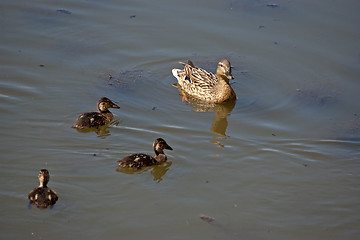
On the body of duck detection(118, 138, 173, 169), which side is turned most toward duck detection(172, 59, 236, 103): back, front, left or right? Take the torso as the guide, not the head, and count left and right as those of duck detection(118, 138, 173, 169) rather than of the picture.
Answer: left

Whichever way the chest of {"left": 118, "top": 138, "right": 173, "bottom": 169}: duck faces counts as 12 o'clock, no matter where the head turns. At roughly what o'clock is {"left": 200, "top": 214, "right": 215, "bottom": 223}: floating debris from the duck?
The floating debris is roughly at 2 o'clock from the duck.

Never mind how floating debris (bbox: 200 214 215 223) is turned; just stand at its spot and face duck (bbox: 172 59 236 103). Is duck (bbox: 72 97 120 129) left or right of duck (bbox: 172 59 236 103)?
left

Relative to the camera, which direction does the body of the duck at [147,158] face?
to the viewer's right

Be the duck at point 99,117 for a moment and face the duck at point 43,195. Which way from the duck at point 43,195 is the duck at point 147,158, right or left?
left

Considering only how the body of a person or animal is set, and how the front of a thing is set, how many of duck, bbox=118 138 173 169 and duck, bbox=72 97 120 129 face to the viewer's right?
2

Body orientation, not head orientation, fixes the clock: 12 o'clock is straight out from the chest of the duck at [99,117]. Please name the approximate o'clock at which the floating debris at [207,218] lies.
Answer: The floating debris is roughly at 2 o'clock from the duck.

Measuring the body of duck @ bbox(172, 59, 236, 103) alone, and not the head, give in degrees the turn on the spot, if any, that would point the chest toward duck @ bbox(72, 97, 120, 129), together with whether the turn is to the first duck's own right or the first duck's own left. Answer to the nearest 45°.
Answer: approximately 90° to the first duck's own right

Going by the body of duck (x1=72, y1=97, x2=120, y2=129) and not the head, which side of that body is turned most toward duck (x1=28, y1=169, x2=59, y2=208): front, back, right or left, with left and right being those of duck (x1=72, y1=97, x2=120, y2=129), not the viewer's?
right

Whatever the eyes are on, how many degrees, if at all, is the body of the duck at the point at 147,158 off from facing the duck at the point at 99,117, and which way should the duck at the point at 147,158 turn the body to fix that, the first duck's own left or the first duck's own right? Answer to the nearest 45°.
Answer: approximately 135° to the first duck's own left

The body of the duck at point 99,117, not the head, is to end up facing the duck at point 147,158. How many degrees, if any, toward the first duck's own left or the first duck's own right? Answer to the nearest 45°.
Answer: approximately 45° to the first duck's own right

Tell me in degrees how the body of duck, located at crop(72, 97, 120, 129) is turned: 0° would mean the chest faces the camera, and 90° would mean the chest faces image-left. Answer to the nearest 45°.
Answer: approximately 270°
